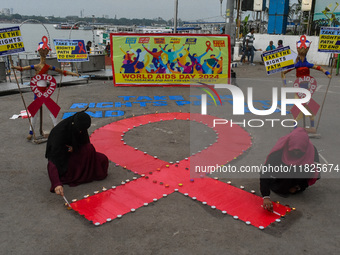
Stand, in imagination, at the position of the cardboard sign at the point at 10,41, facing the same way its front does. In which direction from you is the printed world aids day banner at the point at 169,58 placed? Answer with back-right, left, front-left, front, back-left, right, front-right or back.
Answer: back-left

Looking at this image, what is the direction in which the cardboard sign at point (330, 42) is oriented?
toward the camera

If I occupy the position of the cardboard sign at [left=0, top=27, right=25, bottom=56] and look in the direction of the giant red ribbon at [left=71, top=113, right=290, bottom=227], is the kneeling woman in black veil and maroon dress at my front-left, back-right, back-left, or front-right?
front-right

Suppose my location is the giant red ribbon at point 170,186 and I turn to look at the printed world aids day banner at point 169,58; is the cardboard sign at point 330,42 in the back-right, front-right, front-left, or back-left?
front-right

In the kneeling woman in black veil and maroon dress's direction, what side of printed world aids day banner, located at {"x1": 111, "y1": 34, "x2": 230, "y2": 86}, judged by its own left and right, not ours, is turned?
front

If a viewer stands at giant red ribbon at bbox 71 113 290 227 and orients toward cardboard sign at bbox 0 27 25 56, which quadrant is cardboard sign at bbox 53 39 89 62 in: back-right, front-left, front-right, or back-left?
front-right

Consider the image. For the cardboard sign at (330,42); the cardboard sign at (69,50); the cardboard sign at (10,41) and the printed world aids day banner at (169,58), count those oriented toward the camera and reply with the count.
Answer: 4

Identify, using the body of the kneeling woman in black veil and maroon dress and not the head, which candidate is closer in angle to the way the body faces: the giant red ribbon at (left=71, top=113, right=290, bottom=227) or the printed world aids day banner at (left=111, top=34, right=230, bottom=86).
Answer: the giant red ribbon

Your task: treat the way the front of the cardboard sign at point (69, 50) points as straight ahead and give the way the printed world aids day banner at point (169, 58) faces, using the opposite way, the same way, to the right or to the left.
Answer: the same way

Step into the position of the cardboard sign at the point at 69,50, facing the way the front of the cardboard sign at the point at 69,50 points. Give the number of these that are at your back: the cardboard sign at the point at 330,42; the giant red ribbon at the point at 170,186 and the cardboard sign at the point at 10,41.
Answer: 0

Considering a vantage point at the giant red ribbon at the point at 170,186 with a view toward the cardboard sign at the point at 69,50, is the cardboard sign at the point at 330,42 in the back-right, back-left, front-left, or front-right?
front-right

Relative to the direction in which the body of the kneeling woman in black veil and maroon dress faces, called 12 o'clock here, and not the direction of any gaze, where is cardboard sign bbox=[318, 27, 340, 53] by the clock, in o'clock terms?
The cardboard sign is roughly at 10 o'clock from the kneeling woman in black veil and maroon dress.

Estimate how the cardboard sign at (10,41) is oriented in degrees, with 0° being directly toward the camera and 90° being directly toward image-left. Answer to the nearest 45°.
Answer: approximately 0°

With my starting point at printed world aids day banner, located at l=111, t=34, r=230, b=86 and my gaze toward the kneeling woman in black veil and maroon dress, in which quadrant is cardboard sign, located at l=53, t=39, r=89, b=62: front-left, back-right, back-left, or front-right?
front-right

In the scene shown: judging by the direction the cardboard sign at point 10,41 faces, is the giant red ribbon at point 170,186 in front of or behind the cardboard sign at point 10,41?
in front

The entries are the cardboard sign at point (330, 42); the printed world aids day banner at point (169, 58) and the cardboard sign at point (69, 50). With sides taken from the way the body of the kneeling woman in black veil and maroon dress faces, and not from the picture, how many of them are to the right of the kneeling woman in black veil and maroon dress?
0

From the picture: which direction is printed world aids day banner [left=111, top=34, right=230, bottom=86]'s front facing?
toward the camera

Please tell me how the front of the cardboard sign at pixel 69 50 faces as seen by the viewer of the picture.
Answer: facing the viewer

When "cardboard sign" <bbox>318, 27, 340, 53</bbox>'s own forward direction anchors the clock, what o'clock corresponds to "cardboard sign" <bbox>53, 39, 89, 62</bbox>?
"cardboard sign" <bbox>53, 39, 89, 62</bbox> is roughly at 3 o'clock from "cardboard sign" <bbox>318, 27, 340, 53</bbox>.
